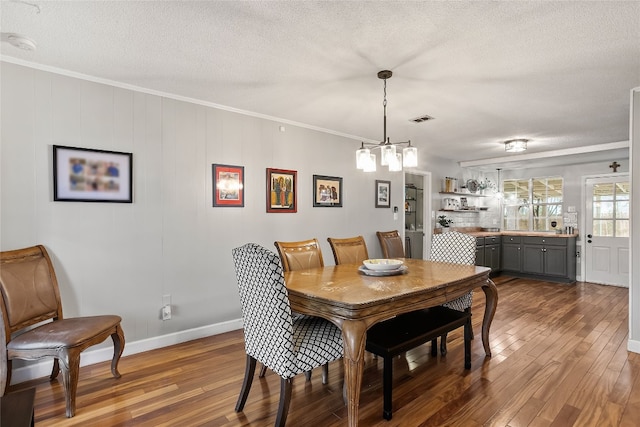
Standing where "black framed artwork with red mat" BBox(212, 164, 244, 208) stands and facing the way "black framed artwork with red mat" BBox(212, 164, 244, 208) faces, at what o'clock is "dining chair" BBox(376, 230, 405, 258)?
The dining chair is roughly at 10 o'clock from the black framed artwork with red mat.

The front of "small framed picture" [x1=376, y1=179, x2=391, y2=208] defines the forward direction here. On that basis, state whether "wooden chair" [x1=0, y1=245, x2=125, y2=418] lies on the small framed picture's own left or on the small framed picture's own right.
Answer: on the small framed picture's own right

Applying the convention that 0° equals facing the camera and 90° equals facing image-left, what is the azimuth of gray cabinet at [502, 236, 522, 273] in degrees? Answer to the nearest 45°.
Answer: approximately 0°

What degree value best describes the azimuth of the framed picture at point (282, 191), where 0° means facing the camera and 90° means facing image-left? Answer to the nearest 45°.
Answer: approximately 315°

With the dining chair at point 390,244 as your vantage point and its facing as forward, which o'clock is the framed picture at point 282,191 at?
The framed picture is roughly at 3 o'clock from the dining chair.

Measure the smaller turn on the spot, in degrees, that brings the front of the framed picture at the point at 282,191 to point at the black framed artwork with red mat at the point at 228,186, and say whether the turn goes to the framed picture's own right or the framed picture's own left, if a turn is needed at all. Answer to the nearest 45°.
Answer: approximately 90° to the framed picture's own right

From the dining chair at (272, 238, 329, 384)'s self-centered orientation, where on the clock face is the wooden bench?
The wooden bench is roughly at 12 o'clock from the dining chair.

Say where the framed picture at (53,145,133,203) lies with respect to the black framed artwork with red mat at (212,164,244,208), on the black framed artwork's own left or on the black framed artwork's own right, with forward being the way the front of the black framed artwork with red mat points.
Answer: on the black framed artwork's own right

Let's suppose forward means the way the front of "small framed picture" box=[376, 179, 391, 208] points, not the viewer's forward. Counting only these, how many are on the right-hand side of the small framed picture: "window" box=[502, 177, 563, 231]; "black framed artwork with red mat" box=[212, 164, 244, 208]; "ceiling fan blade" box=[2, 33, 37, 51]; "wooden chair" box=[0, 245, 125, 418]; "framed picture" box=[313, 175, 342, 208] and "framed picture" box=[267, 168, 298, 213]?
5

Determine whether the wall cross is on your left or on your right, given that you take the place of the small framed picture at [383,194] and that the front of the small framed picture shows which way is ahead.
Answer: on your left

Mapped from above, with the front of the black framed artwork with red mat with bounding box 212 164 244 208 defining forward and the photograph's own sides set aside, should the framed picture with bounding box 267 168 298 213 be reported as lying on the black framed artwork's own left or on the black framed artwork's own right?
on the black framed artwork's own left
